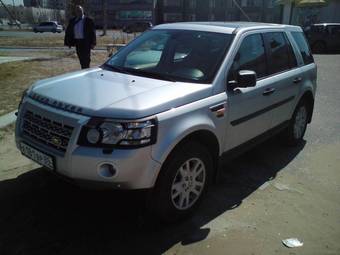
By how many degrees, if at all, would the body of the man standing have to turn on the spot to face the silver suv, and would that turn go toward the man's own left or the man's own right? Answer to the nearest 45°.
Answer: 0° — they already face it

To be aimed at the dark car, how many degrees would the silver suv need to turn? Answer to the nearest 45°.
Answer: approximately 180°

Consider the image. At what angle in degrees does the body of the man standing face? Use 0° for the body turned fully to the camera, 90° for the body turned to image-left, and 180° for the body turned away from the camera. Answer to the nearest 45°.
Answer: approximately 0°

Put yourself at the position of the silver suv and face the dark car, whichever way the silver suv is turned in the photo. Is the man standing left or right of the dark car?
left

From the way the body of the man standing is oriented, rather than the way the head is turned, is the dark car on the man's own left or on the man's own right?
on the man's own left

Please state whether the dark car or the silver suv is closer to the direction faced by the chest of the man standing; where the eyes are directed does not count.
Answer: the silver suv

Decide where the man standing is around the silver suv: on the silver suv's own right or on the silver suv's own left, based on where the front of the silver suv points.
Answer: on the silver suv's own right
